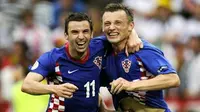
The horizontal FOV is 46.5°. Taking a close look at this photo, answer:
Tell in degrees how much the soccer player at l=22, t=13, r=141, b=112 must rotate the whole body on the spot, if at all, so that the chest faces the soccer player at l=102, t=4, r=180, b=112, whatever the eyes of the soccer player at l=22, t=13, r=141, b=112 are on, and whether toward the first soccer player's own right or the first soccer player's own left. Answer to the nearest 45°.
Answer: approximately 45° to the first soccer player's own left

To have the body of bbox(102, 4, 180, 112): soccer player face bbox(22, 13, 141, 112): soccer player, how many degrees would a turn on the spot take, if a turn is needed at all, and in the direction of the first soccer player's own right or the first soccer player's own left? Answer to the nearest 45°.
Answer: approximately 45° to the first soccer player's own right

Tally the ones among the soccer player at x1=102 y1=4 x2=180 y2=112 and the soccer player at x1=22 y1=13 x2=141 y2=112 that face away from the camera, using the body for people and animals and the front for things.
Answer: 0

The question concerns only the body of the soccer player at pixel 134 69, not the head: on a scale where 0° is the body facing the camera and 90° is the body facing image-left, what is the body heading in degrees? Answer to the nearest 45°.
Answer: approximately 45°

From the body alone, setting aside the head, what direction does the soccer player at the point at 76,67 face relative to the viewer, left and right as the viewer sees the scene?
facing the viewer and to the right of the viewer
